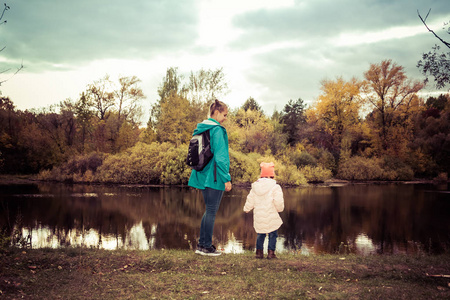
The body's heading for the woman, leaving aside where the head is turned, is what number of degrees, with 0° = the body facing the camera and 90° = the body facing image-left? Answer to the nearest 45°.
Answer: approximately 270°

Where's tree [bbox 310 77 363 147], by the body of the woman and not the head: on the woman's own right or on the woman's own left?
on the woman's own left

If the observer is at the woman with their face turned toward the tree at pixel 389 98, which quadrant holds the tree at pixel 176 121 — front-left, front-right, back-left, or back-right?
front-left

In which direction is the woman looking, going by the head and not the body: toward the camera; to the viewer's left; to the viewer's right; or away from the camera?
to the viewer's right

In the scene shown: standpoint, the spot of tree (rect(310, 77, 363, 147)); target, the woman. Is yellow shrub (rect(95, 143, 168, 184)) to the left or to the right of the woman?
right

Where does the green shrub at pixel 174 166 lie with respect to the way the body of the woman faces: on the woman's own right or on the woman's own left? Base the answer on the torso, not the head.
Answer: on the woman's own left

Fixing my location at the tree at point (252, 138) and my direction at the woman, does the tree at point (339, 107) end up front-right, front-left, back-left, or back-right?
back-left

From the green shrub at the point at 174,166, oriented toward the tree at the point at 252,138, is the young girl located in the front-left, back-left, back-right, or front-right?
back-right

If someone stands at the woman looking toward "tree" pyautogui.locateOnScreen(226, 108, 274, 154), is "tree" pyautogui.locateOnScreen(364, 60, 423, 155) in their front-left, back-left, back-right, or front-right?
front-right

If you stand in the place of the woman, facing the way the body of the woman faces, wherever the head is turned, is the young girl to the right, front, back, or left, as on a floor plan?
front

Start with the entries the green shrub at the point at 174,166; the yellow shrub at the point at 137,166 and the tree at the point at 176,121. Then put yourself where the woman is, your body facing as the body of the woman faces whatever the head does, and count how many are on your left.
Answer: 3

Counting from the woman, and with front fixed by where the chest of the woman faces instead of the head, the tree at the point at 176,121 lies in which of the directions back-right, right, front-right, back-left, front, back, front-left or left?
left
